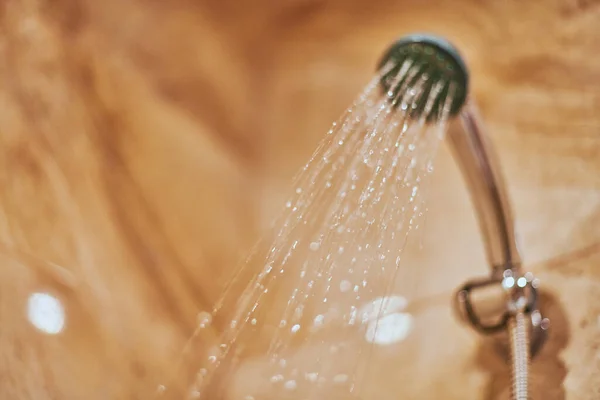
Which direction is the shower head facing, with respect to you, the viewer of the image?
facing the viewer and to the left of the viewer
